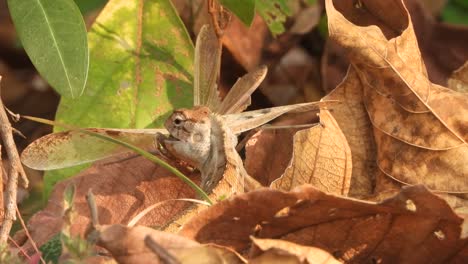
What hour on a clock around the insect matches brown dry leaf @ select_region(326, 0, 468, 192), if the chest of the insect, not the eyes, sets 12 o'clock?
The brown dry leaf is roughly at 6 o'clock from the insect.

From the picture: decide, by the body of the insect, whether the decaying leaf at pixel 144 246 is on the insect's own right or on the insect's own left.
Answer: on the insect's own left

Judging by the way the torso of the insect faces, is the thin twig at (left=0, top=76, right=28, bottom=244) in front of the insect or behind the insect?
in front

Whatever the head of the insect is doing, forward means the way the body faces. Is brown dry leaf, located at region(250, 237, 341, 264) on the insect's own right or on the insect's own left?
on the insect's own left

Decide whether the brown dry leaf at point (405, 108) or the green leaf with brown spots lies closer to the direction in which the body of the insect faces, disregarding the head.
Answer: the green leaf with brown spots

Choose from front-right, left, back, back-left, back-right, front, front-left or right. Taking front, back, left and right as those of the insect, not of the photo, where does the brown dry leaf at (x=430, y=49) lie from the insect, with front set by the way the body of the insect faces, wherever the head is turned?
back-right

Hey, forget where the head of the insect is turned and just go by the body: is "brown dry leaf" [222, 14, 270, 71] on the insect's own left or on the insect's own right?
on the insect's own right
